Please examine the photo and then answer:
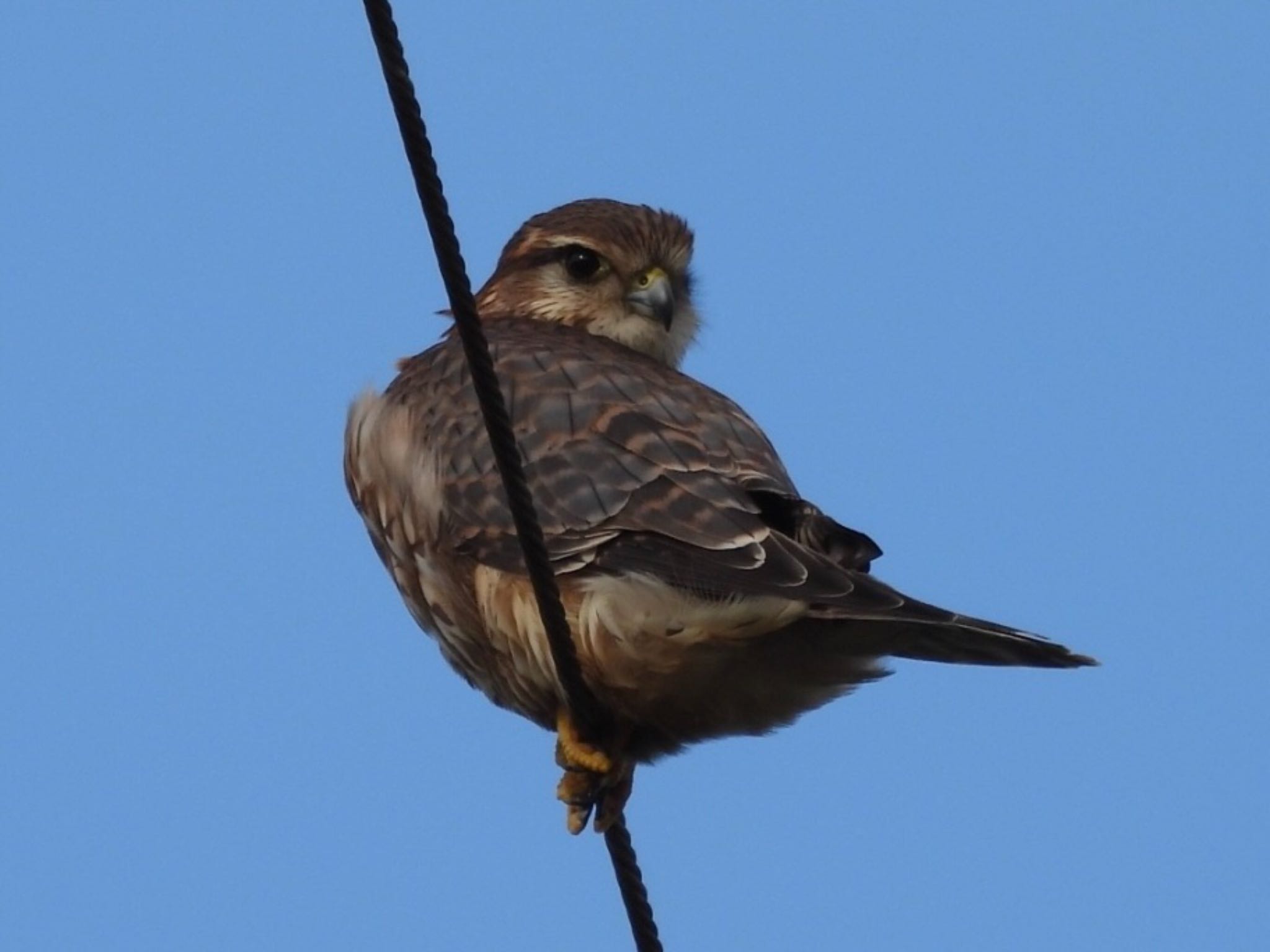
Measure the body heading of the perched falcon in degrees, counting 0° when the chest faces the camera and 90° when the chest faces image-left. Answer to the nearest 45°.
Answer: approximately 90°
